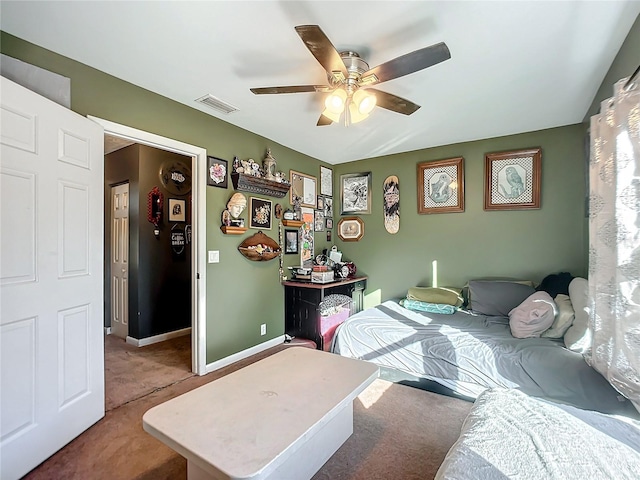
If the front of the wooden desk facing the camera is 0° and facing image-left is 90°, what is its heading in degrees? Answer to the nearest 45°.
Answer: approximately 315°

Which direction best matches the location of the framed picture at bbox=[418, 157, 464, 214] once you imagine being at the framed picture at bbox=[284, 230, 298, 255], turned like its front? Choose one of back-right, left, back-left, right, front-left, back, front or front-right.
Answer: front-left

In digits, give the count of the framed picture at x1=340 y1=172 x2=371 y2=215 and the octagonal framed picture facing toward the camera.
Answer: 2

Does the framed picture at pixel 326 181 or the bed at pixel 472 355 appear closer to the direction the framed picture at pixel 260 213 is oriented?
the bed

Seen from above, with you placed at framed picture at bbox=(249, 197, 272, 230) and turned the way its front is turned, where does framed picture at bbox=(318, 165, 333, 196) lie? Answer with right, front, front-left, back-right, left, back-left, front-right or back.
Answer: left

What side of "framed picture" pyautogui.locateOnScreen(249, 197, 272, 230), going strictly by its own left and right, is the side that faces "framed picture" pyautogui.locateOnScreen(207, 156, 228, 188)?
right

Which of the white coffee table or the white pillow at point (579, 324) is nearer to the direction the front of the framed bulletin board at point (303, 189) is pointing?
the white pillow

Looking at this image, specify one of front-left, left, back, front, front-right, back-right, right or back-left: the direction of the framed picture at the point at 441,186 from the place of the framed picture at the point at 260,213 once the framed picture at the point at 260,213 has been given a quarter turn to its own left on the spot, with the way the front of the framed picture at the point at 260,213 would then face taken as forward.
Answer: front-right

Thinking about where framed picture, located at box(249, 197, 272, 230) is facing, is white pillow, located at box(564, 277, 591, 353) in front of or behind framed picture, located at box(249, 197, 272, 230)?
in front

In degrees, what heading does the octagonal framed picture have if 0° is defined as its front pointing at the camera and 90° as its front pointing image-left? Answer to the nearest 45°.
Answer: approximately 0°

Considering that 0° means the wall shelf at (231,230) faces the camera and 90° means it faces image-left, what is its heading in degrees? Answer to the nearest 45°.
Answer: approximately 315°

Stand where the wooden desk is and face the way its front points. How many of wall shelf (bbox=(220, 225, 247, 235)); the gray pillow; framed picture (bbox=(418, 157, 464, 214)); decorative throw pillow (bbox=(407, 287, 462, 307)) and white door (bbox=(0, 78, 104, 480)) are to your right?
2

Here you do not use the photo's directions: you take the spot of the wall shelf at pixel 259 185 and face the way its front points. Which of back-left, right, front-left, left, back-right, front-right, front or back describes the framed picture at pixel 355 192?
left
